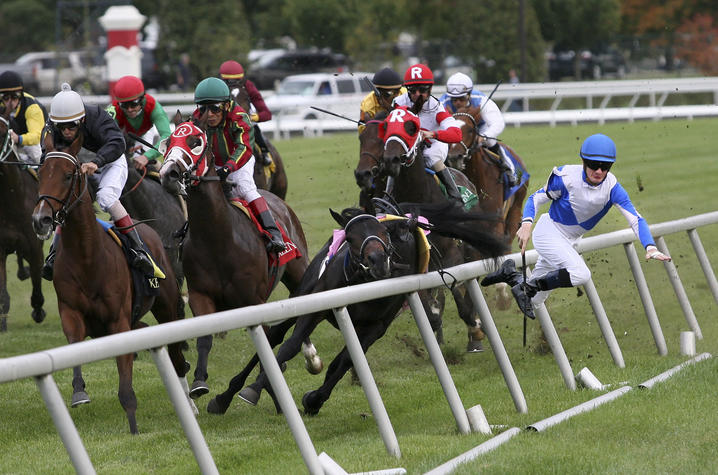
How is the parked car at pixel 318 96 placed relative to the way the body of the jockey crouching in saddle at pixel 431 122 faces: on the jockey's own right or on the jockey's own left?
on the jockey's own right

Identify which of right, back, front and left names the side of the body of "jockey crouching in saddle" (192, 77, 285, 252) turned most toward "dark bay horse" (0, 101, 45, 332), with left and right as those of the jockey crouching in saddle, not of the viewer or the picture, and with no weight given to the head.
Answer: right

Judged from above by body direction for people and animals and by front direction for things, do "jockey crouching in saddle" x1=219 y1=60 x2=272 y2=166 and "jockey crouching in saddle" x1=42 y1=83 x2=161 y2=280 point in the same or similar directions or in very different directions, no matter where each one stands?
same or similar directions

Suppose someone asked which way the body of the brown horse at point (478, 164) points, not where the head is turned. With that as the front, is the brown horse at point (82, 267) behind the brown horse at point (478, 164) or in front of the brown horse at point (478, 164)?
in front

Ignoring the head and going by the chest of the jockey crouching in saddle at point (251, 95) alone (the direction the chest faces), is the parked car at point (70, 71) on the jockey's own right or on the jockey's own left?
on the jockey's own right

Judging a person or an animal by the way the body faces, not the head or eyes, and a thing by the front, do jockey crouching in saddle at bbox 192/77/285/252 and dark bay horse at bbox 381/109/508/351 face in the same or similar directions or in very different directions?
same or similar directions

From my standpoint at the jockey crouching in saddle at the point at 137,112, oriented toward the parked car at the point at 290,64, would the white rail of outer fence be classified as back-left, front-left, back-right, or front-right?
front-right

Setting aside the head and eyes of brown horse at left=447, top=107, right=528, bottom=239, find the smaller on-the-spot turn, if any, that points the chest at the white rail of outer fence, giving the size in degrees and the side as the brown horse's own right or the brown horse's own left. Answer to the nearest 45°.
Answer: approximately 135° to the brown horse's own right

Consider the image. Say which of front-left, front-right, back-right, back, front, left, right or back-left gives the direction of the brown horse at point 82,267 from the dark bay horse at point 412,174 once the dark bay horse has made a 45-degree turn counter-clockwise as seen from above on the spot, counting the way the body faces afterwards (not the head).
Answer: front-right

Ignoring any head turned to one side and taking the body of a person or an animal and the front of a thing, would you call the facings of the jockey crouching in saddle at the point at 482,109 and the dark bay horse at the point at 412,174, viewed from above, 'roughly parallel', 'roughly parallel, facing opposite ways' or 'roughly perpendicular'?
roughly parallel

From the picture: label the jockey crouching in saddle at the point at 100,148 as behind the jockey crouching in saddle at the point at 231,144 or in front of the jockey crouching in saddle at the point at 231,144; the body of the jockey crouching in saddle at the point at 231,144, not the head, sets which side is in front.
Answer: in front

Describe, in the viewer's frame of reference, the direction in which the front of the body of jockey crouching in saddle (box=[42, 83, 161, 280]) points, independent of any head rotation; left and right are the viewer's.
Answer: facing the viewer and to the left of the viewer
